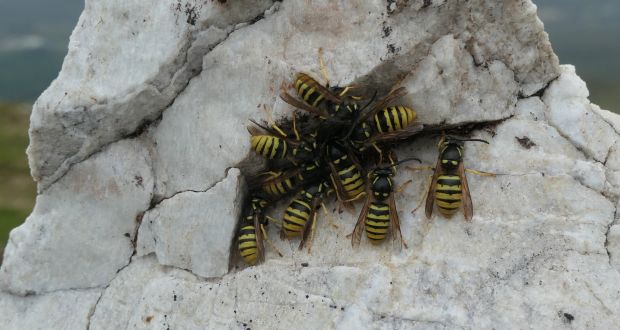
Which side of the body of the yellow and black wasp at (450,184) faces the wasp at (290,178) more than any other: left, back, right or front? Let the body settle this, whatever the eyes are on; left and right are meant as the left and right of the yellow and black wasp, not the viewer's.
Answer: left

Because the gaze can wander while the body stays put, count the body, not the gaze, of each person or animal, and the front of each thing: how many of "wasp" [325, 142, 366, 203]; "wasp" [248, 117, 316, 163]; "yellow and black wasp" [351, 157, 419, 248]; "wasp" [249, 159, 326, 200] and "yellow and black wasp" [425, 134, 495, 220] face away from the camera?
3

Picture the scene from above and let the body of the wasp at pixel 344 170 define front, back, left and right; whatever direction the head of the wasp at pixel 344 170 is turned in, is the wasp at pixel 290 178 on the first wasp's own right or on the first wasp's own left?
on the first wasp's own left

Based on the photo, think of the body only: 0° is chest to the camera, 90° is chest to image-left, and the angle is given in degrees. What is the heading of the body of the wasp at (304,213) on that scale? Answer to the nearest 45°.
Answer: approximately 225°

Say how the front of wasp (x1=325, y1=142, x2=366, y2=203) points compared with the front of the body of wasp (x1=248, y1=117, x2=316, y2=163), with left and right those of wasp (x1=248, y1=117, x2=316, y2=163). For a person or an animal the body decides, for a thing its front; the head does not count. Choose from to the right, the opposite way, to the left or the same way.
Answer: to the left

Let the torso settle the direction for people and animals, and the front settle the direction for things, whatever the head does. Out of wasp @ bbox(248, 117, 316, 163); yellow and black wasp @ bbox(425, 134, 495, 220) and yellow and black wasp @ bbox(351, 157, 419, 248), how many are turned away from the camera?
2

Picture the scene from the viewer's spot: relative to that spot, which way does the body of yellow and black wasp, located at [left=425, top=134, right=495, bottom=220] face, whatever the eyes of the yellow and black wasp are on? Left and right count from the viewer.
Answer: facing away from the viewer

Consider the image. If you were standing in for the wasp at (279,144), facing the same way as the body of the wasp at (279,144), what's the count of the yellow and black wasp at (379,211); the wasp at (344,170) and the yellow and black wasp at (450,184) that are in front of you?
3

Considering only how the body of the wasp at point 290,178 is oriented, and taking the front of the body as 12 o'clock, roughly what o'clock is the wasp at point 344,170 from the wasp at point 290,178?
the wasp at point 344,170 is roughly at 1 o'clock from the wasp at point 290,178.

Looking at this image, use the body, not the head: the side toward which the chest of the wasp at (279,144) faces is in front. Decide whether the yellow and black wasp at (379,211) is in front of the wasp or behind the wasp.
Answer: in front

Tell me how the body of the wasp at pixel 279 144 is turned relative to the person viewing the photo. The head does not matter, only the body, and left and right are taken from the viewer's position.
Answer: facing to the right of the viewer

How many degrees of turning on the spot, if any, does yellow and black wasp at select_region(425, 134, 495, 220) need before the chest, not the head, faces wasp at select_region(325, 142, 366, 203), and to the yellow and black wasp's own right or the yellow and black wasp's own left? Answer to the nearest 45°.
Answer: approximately 90° to the yellow and black wasp's own left

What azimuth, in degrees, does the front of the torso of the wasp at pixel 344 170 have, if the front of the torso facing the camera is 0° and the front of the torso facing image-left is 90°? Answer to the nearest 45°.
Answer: approximately 180°

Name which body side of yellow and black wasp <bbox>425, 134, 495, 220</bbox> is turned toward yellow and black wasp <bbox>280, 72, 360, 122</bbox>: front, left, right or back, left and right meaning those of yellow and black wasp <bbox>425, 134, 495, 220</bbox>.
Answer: left

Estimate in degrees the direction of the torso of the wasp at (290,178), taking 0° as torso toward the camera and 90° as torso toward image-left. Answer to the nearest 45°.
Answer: approximately 270°

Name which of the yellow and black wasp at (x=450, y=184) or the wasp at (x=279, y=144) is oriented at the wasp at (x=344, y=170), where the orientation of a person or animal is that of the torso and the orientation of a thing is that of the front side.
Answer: the wasp at (x=279, y=144)

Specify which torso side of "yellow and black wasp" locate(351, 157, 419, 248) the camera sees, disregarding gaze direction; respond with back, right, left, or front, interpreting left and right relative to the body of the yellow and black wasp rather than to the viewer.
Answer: back

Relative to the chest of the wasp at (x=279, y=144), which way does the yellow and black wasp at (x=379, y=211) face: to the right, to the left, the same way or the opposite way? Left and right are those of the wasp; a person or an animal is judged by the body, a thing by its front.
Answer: to the left
